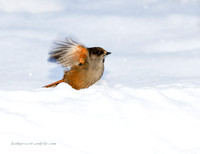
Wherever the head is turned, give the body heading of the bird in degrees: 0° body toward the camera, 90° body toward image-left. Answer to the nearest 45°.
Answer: approximately 270°
